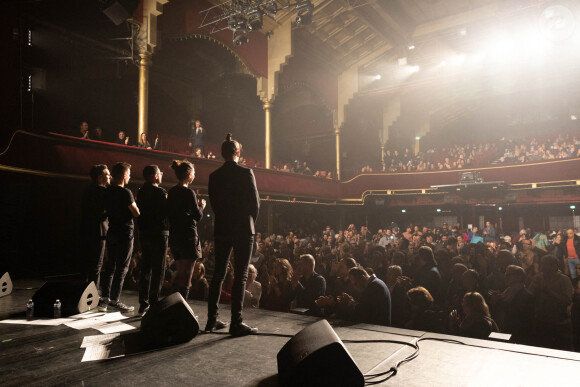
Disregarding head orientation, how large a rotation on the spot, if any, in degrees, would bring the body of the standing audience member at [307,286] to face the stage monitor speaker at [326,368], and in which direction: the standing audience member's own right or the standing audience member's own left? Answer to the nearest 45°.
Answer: approximately 45° to the standing audience member's own left

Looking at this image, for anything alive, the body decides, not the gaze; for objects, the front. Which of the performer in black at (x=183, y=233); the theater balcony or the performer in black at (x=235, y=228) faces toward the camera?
the theater balcony

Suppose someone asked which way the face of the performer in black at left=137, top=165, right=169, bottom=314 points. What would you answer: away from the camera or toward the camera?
away from the camera

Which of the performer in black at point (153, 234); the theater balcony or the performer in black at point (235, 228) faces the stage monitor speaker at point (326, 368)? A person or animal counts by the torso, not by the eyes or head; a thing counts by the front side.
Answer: the theater balcony

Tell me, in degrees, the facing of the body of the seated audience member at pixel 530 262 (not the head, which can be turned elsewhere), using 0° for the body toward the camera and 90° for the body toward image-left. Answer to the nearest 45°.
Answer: approximately 45°

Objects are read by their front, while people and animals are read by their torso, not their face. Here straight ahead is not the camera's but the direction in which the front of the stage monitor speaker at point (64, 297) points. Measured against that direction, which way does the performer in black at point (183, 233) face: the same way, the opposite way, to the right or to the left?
the opposite way

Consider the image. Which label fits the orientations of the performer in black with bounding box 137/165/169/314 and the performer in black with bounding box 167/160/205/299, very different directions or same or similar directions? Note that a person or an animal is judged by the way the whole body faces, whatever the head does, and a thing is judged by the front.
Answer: same or similar directions

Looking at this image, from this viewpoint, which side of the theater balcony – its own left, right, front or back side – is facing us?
front

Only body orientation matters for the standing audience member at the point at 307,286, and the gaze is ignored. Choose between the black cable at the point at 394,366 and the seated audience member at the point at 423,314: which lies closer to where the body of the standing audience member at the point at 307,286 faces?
the black cable

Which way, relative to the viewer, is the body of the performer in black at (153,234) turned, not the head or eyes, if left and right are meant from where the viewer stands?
facing away from the viewer and to the right of the viewer

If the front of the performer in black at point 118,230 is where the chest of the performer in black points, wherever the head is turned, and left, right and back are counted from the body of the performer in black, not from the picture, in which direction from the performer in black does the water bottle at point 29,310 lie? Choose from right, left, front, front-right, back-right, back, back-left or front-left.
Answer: back-left
